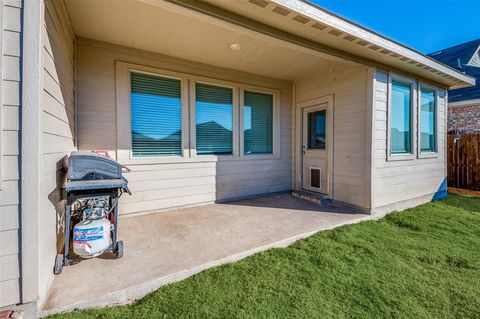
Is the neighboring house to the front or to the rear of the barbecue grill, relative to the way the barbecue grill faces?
to the front

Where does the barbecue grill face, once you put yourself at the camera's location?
facing to the right of the viewer

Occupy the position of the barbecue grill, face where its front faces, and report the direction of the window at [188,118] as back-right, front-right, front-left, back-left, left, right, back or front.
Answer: front-left

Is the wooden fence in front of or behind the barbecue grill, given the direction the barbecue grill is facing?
in front

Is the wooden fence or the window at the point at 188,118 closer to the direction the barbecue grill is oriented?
the wooden fence
